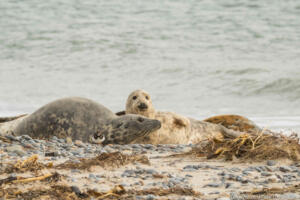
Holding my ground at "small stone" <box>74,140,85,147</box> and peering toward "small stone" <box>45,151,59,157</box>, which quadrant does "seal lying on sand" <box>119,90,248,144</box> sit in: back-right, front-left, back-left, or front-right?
back-left

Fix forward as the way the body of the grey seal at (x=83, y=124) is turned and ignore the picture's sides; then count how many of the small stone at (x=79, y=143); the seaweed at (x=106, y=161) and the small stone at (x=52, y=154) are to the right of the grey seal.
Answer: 3

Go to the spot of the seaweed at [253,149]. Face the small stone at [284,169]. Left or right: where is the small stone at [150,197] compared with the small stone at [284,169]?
right

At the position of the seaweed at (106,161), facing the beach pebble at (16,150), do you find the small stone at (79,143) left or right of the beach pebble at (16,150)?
right

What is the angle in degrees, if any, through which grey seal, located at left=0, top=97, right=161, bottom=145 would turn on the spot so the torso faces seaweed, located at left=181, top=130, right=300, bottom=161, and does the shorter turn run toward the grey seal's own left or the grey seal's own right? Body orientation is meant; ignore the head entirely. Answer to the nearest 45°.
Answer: approximately 45° to the grey seal's own right

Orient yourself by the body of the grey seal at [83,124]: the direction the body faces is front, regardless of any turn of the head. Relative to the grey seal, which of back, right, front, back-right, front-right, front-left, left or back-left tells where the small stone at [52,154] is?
right

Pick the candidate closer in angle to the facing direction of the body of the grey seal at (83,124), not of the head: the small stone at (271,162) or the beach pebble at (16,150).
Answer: the small stone

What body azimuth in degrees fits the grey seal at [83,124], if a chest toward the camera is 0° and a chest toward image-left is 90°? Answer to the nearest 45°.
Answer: approximately 270°

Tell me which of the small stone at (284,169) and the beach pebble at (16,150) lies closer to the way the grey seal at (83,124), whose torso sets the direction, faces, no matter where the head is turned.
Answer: the small stone
